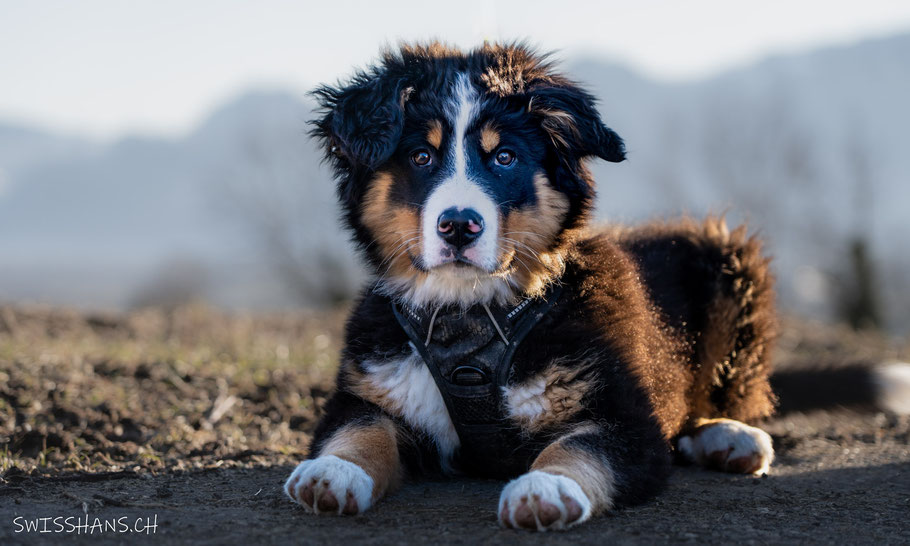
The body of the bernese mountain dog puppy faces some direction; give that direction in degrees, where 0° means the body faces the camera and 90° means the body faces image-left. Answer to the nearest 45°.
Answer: approximately 45°
